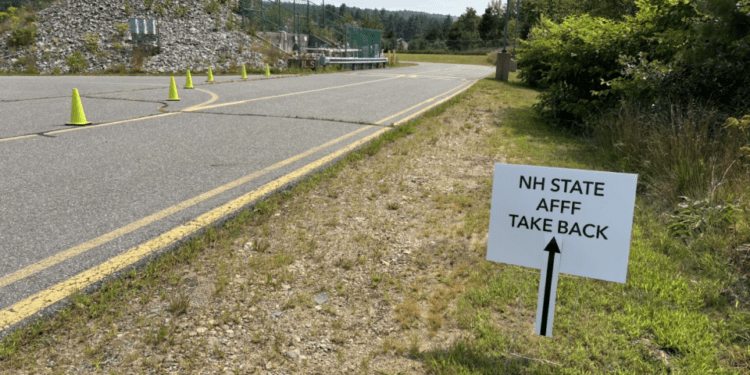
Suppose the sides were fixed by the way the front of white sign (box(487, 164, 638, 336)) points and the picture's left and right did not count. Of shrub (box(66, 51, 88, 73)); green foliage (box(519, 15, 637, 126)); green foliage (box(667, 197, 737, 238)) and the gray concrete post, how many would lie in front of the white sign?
0

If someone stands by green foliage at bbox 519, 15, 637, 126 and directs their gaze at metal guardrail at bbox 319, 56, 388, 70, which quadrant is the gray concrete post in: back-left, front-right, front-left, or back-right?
front-right

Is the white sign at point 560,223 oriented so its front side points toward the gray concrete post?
no

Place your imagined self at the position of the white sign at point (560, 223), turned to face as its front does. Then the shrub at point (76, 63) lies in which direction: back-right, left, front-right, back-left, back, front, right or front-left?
back-right

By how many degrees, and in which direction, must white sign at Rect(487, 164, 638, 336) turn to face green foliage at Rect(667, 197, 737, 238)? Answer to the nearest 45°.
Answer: approximately 135° to its left

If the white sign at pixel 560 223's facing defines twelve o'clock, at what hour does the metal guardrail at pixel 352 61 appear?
The metal guardrail is roughly at 5 o'clock from the white sign.

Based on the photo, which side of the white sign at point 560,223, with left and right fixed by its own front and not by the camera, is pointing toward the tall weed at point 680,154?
back

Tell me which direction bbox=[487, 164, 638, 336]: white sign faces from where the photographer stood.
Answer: facing the viewer

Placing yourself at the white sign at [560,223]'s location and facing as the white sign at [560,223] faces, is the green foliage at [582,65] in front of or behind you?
behind

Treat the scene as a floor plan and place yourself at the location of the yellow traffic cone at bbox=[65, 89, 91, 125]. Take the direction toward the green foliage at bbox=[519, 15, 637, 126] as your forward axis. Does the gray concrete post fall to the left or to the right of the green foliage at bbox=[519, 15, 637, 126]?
left

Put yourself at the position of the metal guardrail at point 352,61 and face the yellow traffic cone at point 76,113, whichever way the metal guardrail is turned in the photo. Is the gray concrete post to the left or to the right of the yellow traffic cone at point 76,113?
left

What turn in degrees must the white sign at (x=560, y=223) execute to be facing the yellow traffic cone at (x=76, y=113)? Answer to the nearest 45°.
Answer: approximately 135° to its right
